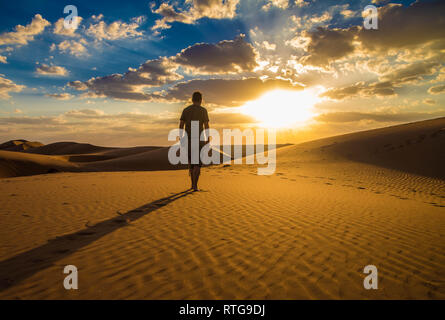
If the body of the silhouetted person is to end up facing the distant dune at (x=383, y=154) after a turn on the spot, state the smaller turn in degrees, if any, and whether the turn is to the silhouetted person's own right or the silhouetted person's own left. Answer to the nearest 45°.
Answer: approximately 45° to the silhouetted person's own right

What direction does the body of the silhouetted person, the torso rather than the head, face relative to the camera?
away from the camera
